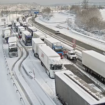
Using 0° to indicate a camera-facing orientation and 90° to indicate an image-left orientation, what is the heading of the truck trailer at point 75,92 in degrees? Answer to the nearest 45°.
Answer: approximately 315°

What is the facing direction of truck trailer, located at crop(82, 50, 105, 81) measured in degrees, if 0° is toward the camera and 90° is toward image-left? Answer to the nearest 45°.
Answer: approximately 315°

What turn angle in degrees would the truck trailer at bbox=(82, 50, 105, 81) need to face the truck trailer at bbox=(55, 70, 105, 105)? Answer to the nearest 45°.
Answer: approximately 45° to its right

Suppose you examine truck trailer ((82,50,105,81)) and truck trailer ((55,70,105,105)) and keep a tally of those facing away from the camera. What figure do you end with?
0

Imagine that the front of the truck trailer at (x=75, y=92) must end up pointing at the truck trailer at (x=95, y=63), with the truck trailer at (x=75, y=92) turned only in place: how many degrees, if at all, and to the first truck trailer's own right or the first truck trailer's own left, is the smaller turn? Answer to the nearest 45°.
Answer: approximately 135° to the first truck trailer's own left
